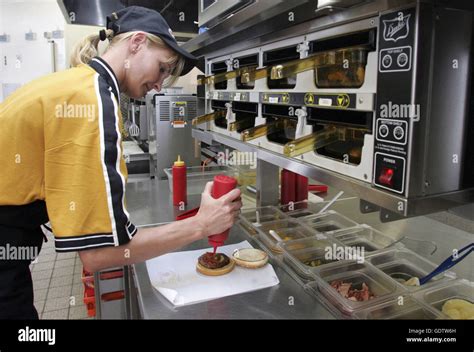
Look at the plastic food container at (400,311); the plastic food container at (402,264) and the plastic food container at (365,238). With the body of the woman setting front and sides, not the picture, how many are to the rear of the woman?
0

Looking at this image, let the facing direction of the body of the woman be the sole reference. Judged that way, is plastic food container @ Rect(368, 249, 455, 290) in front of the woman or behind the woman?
in front

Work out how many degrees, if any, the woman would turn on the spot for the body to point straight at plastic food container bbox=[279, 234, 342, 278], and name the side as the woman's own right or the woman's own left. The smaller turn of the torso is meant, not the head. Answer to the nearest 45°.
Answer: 0° — they already face it

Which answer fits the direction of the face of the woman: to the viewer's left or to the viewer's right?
to the viewer's right

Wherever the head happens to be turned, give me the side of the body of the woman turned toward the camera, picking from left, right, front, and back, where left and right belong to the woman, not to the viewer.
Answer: right

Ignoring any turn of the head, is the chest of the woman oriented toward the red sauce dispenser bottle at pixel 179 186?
no

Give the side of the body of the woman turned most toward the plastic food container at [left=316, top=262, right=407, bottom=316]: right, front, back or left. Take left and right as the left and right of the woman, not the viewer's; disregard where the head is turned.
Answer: front
